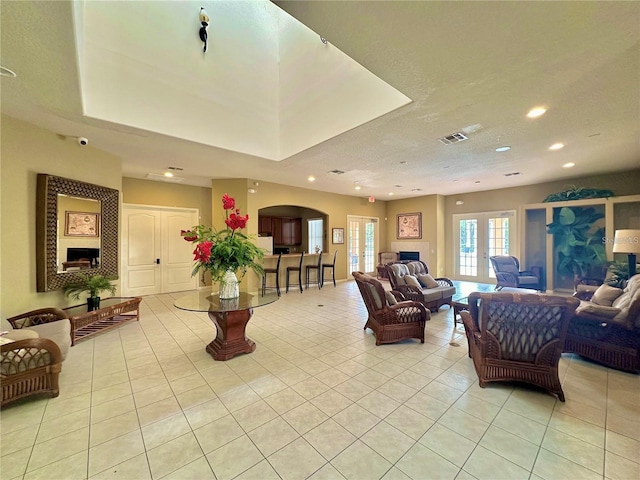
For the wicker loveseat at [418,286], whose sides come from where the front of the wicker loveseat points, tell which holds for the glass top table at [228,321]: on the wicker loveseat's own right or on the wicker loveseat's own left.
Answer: on the wicker loveseat's own right

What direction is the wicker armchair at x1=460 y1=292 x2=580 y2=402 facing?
away from the camera

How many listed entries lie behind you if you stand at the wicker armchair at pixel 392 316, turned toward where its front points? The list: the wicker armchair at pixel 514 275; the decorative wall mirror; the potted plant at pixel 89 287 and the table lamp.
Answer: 2

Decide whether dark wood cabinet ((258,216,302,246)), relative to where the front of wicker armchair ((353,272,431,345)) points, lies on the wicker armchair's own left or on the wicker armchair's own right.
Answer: on the wicker armchair's own left

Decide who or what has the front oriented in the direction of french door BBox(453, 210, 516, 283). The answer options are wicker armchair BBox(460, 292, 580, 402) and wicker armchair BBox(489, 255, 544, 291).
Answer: wicker armchair BBox(460, 292, 580, 402)

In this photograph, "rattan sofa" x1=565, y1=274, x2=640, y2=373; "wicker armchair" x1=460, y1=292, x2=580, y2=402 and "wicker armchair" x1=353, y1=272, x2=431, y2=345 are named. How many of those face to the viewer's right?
1

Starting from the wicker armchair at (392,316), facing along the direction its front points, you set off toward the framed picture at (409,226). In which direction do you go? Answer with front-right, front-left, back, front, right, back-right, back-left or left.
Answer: left

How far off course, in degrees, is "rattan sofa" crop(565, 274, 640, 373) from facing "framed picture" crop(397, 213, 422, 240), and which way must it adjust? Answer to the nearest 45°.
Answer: approximately 45° to its right

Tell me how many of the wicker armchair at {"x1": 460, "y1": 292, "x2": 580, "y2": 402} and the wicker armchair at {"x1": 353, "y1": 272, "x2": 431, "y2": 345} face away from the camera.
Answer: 1

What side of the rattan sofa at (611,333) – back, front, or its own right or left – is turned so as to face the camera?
left

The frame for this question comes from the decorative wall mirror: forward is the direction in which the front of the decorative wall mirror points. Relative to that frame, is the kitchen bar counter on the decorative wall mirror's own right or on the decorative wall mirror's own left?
on the decorative wall mirror's own left

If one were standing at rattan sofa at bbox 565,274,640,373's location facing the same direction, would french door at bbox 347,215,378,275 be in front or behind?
in front

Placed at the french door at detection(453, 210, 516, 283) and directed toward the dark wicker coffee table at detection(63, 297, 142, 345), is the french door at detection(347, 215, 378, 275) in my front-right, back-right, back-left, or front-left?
front-right

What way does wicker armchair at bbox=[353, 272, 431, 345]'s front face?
to the viewer's right

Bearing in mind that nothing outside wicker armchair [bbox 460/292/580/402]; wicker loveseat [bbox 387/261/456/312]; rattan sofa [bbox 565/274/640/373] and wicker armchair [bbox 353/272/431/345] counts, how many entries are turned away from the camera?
1

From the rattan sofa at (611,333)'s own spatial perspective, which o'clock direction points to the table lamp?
The table lamp is roughly at 3 o'clock from the rattan sofa.
